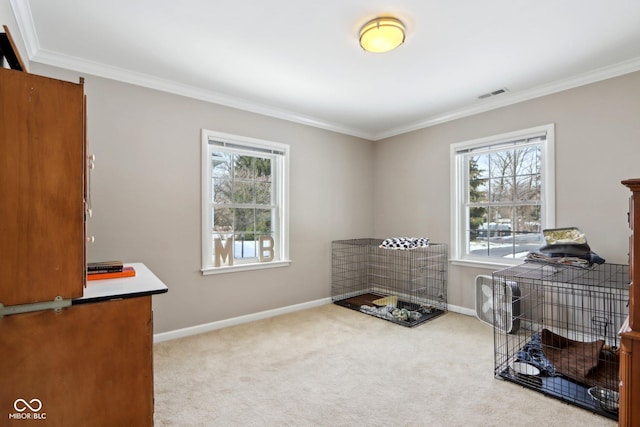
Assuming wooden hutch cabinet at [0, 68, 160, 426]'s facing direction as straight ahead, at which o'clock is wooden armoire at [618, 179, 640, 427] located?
wooden armoire at [618, 179, 640, 427] is roughly at 1 o'clock from wooden hutch cabinet at [0, 68, 160, 426].

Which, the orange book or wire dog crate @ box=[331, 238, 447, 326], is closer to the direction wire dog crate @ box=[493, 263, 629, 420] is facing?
the orange book

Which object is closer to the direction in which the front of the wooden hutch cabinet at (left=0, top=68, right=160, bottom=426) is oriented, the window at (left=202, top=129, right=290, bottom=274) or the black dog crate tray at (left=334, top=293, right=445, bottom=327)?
the black dog crate tray

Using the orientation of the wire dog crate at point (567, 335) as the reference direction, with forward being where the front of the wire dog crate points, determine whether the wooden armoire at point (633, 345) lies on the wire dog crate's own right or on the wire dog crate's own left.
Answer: on the wire dog crate's own left

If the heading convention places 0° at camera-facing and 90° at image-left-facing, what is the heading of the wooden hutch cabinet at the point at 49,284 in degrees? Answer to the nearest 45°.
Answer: approximately 270°

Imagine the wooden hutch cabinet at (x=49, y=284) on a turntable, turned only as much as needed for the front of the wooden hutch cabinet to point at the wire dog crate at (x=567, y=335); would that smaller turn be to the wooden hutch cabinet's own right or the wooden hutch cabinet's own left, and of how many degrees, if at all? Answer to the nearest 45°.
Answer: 0° — it already faces it

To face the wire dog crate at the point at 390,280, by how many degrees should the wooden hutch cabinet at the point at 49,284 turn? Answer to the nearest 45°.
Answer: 0° — it already faces it

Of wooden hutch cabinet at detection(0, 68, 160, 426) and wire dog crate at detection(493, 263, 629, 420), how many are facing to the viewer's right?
1
